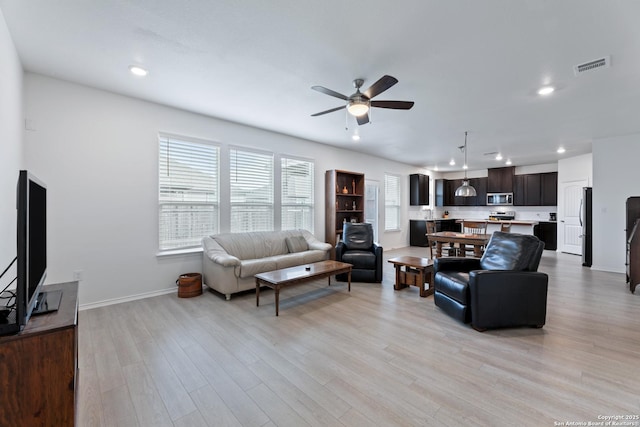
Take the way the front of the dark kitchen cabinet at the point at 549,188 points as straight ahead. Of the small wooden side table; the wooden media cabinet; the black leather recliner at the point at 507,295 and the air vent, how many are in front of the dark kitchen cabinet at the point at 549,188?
4

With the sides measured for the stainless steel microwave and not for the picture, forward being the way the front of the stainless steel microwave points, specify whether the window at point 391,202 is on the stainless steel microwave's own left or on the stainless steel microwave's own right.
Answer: on the stainless steel microwave's own right

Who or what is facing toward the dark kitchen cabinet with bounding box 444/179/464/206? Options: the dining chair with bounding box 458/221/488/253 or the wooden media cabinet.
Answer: the wooden media cabinet

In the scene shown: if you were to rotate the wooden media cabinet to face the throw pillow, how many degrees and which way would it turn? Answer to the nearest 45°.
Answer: approximately 45° to its left

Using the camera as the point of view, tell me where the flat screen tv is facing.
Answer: facing to the right of the viewer

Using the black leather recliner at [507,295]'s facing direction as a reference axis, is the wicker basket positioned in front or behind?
in front

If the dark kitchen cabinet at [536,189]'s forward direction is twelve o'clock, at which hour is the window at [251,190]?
The window is roughly at 1 o'clock from the dark kitchen cabinet.

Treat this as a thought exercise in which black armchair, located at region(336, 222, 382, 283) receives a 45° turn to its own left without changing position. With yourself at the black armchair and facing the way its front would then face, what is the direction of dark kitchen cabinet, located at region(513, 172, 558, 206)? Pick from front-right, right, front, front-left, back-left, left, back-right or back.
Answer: left

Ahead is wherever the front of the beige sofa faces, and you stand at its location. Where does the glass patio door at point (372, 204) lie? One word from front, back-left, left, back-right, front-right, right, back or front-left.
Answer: left

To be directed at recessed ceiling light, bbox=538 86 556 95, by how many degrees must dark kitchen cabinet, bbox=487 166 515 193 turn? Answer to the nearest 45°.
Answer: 0° — it already faces it
